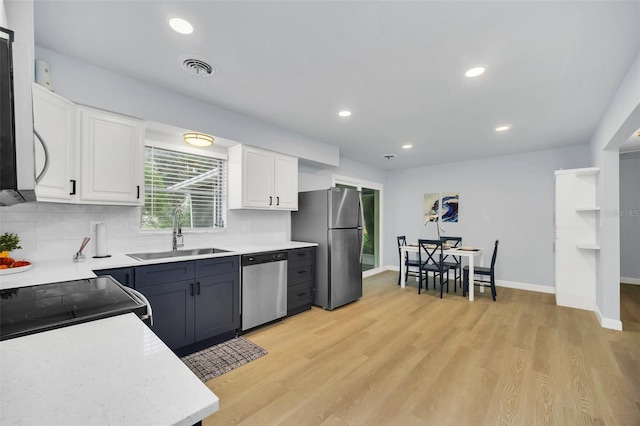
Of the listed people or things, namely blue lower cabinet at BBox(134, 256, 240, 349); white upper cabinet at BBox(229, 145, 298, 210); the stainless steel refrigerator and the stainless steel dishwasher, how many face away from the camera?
0

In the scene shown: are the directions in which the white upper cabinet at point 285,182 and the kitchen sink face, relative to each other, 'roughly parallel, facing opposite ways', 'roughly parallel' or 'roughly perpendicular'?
roughly parallel

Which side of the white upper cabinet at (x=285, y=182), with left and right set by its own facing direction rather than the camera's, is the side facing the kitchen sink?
right

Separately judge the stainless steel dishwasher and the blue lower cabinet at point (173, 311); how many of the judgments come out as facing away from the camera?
0

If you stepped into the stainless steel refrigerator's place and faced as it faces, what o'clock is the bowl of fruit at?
The bowl of fruit is roughly at 3 o'clock from the stainless steel refrigerator.

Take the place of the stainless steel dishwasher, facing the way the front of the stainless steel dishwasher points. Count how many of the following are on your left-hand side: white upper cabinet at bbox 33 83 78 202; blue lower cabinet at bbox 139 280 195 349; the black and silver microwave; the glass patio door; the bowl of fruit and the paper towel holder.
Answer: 1

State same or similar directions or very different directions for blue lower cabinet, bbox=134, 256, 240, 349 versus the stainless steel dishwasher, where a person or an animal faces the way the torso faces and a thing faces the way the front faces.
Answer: same or similar directions

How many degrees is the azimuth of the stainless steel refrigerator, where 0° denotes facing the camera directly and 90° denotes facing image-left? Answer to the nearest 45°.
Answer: approximately 315°

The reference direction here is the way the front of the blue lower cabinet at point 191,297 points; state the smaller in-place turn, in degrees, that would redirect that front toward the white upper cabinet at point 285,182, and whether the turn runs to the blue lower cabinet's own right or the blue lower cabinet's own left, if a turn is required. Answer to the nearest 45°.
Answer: approximately 90° to the blue lower cabinet's own left

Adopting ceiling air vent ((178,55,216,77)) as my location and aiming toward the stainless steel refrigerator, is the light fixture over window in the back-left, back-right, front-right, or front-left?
front-left

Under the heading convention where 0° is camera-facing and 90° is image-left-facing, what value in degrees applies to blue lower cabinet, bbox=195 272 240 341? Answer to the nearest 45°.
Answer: approximately 315°

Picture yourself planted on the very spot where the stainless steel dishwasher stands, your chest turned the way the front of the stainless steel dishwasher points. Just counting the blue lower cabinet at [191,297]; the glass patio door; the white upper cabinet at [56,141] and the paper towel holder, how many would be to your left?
1

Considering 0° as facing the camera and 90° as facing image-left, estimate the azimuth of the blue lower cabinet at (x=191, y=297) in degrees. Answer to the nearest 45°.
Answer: approximately 315°

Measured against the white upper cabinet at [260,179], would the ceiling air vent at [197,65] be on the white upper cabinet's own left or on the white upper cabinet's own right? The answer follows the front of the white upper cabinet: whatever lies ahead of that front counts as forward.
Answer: on the white upper cabinet's own right
